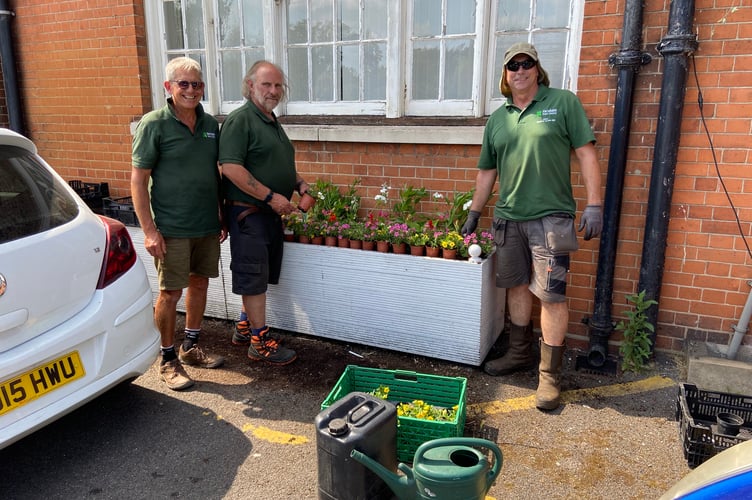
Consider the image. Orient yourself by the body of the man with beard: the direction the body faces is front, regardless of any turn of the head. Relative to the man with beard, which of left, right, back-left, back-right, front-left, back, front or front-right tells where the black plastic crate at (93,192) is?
back

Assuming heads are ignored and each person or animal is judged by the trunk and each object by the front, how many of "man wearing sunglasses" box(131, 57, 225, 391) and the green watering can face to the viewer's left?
1

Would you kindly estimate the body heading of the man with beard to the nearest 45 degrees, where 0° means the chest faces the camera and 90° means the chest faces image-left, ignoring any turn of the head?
approximately 315°

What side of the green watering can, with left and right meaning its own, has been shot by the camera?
left

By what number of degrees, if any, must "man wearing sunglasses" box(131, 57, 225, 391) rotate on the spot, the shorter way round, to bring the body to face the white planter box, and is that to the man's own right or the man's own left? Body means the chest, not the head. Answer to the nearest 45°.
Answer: approximately 45° to the man's own left

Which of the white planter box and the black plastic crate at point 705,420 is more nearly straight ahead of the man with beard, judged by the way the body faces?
the black plastic crate

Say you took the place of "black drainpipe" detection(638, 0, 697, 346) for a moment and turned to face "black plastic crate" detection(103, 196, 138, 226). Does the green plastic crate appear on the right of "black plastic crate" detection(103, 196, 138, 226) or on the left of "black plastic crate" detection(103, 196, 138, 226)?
left

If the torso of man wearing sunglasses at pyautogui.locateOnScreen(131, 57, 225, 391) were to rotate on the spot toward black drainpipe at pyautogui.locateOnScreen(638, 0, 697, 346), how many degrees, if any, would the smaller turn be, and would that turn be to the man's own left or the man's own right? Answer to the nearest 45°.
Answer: approximately 45° to the man's own left

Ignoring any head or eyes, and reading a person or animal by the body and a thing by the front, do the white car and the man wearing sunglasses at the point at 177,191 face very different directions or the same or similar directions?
very different directions
